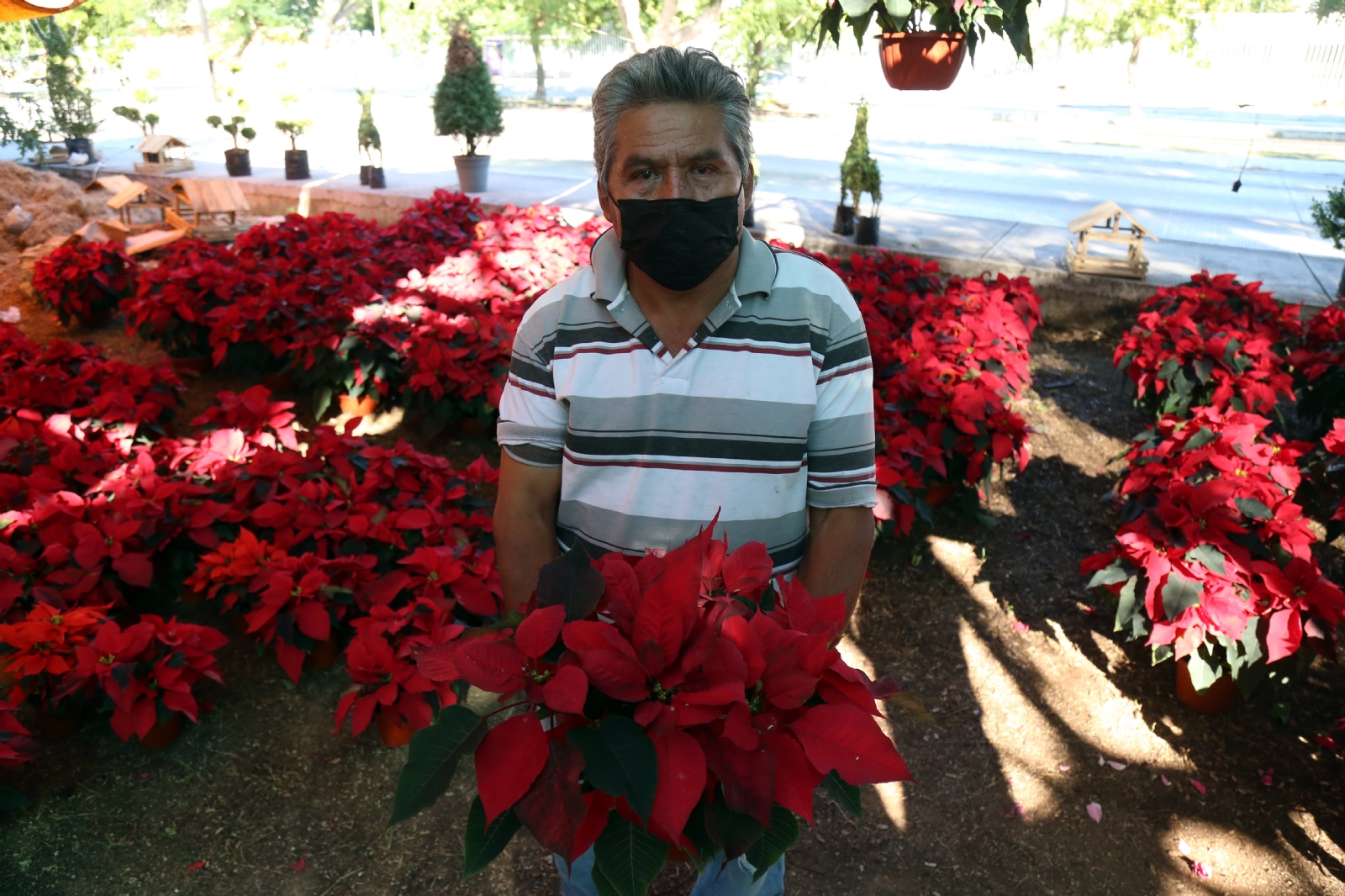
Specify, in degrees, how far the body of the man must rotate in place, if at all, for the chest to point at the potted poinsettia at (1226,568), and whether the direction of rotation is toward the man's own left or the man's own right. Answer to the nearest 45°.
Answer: approximately 135° to the man's own left

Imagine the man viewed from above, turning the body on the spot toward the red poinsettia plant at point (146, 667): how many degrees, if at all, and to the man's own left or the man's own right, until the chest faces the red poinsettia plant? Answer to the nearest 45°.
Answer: approximately 135° to the man's own right

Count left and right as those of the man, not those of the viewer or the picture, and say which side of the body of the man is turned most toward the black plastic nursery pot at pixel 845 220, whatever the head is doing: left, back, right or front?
back

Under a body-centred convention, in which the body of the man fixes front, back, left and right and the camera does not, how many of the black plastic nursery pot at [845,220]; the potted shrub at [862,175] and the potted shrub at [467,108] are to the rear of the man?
3

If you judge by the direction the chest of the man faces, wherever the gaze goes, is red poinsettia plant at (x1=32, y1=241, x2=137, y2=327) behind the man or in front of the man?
behind

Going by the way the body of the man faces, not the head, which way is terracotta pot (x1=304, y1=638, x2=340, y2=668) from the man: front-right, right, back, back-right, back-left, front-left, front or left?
back-right

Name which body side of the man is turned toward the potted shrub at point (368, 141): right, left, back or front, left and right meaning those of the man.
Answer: back

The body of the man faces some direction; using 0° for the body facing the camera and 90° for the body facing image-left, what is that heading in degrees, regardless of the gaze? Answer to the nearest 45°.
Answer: approximately 0°
